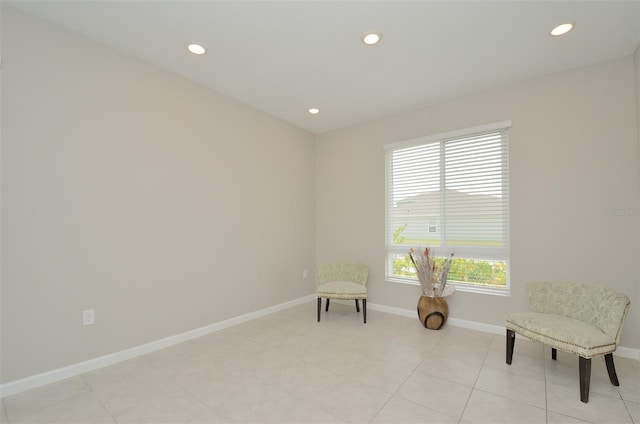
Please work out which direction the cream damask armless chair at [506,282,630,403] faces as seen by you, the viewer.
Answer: facing the viewer and to the left of the viewer

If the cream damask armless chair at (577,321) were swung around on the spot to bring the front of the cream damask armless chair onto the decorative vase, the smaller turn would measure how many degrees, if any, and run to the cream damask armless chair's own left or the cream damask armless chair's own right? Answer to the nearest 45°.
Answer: approximately 45° to the cream damask armless chair's own right

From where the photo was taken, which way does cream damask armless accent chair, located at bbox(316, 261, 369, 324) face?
toward the camera

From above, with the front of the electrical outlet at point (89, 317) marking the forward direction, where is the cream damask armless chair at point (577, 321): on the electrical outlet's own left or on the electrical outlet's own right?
on the electrical outlet's own left

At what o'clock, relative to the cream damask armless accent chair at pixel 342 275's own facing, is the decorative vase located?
The decorative vase is roughly at 10 o'clock from the cream damask armless accent chair.

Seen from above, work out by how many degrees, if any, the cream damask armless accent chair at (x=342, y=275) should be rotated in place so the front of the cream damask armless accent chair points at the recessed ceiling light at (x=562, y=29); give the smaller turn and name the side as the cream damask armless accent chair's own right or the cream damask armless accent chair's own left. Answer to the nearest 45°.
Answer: approximately 45° to the cream damask armless accent chair's own left

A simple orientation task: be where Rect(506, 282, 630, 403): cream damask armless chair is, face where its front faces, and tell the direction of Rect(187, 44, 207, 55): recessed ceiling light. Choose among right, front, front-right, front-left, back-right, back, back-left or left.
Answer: front

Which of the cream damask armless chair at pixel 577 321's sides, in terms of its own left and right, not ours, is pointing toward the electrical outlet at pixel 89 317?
front

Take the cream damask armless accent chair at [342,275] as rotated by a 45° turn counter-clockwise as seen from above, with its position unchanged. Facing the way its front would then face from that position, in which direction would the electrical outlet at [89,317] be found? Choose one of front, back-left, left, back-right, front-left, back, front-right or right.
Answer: right

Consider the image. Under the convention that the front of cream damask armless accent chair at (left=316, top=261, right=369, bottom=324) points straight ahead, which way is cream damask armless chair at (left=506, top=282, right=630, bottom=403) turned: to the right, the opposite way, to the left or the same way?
to the right
